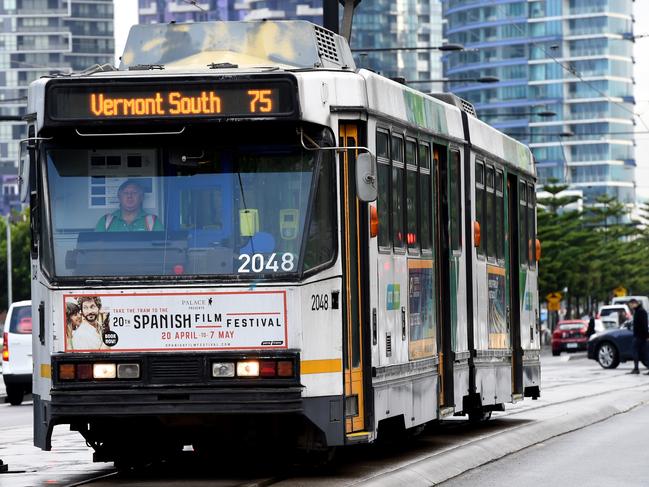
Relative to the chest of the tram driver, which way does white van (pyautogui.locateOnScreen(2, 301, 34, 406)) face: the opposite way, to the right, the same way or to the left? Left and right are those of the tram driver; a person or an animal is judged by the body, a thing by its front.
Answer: the opposite way

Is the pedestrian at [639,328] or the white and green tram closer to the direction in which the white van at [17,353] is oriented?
the pedestrian

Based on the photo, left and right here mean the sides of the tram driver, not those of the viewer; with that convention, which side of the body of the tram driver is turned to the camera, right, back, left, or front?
front

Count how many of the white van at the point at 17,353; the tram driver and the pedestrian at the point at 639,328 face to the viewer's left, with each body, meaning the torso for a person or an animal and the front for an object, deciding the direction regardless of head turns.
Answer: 1

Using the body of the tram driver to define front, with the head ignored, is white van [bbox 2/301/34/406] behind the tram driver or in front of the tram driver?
behind

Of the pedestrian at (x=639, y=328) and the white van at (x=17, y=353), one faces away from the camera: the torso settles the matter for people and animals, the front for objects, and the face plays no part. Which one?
the white van

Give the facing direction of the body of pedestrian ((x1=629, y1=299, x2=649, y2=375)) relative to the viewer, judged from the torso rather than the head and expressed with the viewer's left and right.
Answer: facing to the left of the viewer

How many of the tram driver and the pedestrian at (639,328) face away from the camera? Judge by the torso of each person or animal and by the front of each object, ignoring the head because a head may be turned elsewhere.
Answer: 0

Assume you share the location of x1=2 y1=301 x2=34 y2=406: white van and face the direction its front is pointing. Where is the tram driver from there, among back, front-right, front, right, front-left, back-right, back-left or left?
back

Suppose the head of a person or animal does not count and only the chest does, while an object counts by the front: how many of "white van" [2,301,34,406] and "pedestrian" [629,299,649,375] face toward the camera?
0

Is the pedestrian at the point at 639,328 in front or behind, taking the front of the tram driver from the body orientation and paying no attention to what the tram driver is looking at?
behind

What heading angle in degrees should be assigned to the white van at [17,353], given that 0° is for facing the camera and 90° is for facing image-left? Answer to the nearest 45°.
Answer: approximately 180°

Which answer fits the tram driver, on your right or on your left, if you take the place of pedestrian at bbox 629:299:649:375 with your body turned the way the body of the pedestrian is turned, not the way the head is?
on your left
